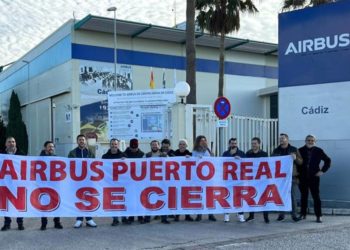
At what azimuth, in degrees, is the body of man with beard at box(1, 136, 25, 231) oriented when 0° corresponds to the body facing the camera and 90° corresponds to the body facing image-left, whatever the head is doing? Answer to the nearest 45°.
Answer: approximately 0°

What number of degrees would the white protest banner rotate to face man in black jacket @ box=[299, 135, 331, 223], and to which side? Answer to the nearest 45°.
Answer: approximately 90° to its left

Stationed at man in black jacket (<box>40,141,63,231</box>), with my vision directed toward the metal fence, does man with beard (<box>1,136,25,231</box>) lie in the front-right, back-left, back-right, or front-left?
back-left

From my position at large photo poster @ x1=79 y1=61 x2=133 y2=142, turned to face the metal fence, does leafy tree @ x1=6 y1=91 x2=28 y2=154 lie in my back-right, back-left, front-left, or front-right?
back-right

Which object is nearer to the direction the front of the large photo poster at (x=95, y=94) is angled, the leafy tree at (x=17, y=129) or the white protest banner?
the white protest banner

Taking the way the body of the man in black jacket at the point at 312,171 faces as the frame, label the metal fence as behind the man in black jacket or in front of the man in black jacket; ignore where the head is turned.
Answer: behind

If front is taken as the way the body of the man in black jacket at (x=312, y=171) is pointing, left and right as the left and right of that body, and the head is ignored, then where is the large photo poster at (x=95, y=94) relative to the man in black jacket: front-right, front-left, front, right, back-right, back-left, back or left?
back-right

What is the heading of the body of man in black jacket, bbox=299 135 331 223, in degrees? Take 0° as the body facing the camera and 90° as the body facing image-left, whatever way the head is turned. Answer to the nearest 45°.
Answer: approximately 0°

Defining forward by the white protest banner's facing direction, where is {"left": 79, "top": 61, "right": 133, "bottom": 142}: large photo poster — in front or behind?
behind

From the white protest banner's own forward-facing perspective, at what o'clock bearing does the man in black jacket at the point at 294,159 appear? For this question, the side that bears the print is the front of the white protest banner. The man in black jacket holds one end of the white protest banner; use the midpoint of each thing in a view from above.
The man in black jacket is roughly at 9 o'clock from the white protest banner.
